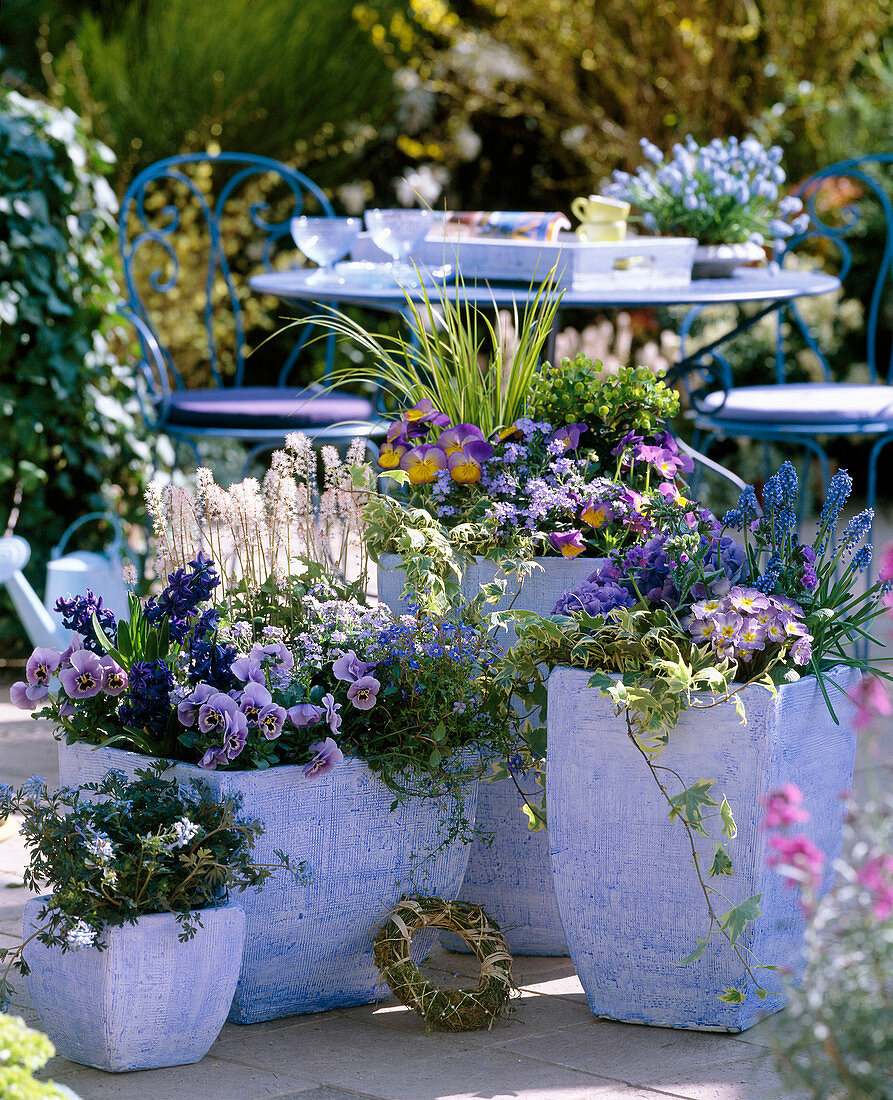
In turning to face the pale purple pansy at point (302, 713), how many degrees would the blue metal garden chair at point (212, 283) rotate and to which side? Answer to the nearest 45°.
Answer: approximately 45° to its right

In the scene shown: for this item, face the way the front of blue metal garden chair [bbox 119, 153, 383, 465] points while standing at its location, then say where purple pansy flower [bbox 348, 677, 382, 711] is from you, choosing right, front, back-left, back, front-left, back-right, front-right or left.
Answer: front-right

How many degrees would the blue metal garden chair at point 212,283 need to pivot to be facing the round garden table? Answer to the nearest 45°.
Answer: approximately 45° to its left

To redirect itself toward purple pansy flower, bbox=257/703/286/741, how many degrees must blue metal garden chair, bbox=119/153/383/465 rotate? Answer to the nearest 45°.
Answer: approximately 45° to its right

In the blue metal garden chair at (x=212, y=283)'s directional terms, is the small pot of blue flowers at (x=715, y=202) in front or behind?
in front

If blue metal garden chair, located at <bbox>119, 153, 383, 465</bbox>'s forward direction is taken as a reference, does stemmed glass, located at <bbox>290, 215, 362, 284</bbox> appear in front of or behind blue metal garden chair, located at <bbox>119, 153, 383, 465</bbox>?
in front

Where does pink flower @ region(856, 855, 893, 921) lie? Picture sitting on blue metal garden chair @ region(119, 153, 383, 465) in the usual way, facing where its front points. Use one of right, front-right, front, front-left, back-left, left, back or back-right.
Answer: front-right

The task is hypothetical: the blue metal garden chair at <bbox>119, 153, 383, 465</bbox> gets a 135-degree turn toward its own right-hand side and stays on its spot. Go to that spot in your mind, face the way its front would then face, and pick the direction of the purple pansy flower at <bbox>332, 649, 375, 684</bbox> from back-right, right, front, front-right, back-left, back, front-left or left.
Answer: left

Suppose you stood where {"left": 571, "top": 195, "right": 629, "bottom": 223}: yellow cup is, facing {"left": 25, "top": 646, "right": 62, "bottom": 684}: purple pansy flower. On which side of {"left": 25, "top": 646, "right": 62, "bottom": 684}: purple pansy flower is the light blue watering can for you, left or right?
right

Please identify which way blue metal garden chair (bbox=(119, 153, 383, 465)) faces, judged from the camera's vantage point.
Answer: facing the viewer and to the right of the viewer

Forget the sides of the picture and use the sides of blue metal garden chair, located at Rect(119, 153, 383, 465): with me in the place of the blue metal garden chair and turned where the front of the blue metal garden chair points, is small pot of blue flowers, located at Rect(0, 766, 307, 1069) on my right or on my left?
on my right
